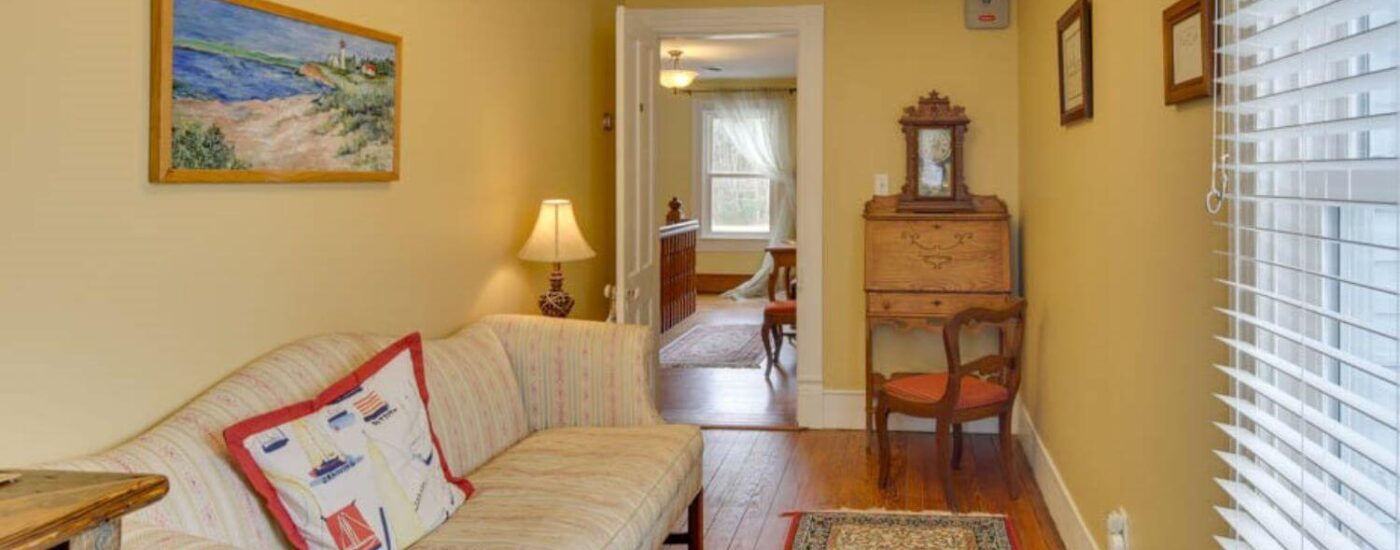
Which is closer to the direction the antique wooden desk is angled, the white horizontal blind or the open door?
the white horizontal blind

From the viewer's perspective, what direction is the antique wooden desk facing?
toward the camera

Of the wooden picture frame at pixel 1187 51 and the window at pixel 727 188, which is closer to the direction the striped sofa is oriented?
the wooden picture frame

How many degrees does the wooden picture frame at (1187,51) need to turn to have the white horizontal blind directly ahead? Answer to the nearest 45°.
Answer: approximately 45° to its left

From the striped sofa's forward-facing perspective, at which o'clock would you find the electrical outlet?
The electrical outlet is roughly at 11 o'clock from the striped sofa.

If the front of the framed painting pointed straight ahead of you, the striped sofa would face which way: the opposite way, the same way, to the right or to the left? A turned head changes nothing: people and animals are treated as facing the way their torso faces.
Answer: the same way

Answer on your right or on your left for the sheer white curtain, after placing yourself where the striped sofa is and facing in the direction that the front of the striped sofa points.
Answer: on your left

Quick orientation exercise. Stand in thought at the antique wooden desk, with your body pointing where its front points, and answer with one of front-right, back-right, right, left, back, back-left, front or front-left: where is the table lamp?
front-right

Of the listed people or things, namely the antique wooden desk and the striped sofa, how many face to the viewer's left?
0

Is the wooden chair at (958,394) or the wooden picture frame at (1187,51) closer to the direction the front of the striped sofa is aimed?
the wooden picture frame

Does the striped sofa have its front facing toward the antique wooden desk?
no

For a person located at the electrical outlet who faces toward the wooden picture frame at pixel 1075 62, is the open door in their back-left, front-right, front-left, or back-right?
front-left

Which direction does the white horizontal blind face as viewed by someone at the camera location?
facing the viewer and to the left of the viewer

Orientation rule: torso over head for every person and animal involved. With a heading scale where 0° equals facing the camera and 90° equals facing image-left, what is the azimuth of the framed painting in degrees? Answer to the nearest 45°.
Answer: approximately 315°
